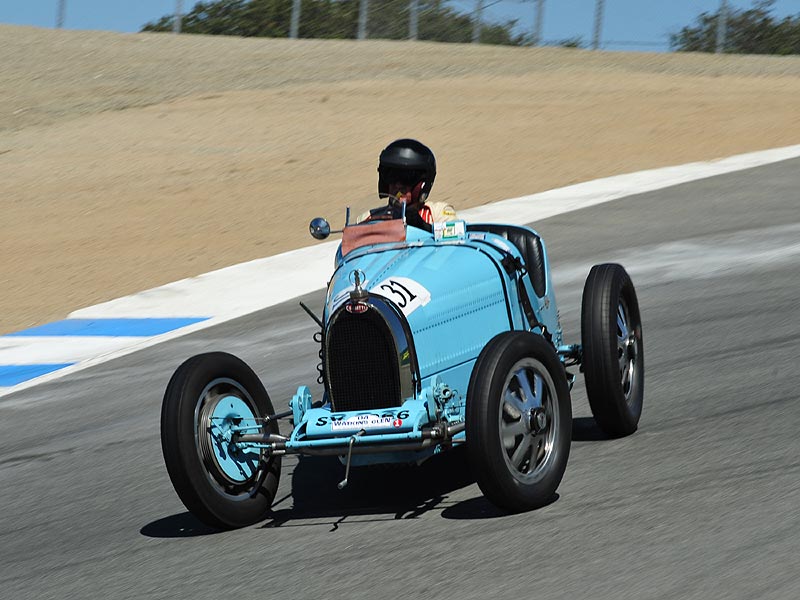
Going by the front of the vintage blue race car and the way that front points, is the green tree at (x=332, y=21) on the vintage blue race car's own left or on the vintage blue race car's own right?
on the vintage blue race car's own right

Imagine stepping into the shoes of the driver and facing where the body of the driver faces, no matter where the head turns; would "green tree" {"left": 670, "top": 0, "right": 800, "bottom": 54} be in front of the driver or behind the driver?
behind

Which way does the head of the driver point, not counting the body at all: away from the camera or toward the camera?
toward the camera

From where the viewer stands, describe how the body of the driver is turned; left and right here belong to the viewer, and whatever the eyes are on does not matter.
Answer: facing the viewer and to the left of the viewer

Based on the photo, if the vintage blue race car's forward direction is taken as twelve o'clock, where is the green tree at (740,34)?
The green tree is roughly at 5 o'clock from the vintage blue race car.

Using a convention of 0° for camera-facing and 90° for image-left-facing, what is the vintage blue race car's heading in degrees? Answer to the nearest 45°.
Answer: approximately 45°
